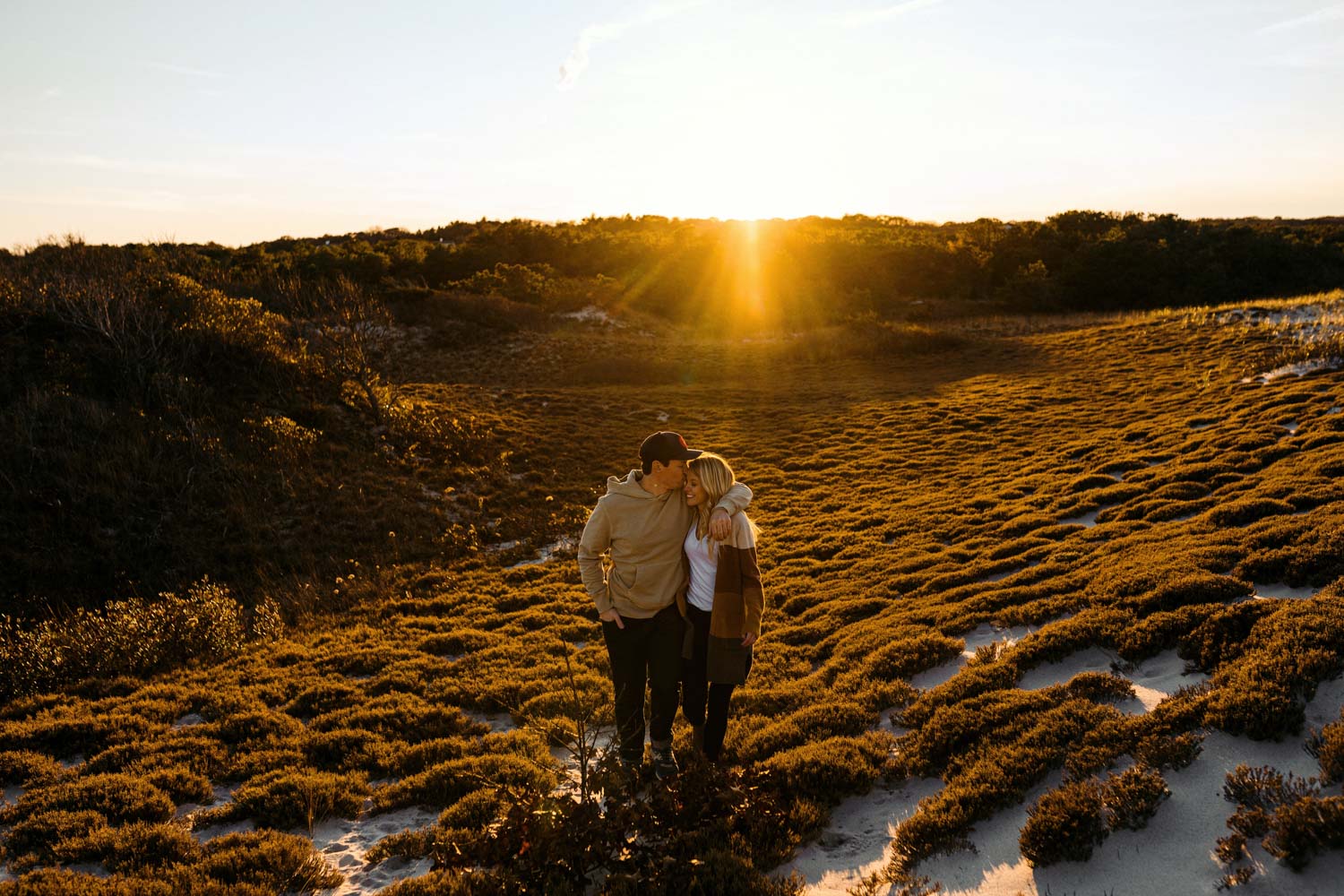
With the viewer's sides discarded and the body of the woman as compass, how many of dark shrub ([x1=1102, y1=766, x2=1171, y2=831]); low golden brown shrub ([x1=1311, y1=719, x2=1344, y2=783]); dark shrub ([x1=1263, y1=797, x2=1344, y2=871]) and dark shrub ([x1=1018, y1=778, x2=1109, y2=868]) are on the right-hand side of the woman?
0

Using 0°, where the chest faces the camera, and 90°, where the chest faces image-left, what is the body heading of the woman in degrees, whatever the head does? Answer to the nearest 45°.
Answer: approximately 45°

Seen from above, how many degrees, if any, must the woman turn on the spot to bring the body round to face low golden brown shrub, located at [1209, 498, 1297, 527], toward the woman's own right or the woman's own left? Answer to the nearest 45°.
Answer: approximately 180°

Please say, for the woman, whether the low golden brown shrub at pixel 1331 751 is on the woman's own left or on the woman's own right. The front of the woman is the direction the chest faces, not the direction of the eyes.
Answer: on the woman's own left

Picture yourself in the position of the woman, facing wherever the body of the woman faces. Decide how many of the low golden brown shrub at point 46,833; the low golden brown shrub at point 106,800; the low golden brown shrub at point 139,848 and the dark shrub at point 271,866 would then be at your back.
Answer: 0

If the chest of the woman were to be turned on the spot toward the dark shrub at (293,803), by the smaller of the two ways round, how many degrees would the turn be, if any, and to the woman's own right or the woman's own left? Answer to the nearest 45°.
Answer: approximately 45° to the woman's own right

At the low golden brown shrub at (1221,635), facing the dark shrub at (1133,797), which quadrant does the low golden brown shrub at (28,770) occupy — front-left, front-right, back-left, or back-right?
front-right

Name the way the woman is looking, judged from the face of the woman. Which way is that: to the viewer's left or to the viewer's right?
to the viewer's left

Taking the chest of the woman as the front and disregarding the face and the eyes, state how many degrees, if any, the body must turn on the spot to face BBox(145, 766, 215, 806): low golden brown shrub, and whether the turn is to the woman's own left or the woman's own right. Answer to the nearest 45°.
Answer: approximately 45° to the woman's own right

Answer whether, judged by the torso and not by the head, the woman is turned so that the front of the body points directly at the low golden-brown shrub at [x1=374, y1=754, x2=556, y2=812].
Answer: no

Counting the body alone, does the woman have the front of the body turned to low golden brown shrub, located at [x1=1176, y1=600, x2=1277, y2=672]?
no

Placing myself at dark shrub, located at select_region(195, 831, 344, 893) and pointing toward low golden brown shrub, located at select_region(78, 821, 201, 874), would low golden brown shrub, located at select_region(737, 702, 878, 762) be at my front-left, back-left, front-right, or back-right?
back-right

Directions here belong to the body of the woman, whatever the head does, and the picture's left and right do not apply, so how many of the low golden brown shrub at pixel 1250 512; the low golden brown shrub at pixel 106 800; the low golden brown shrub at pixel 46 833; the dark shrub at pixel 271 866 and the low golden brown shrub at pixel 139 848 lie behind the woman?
1
